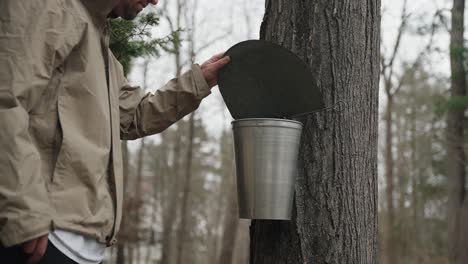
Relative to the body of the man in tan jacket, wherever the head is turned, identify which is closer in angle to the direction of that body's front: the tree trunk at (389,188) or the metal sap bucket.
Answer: the metal sap bucket

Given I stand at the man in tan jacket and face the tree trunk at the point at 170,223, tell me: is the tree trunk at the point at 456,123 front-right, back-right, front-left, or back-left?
front-right

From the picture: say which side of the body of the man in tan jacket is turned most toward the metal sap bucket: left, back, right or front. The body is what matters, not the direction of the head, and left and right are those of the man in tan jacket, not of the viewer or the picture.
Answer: front

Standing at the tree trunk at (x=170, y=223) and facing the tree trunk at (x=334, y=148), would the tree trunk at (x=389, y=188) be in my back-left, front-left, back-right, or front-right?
front-left

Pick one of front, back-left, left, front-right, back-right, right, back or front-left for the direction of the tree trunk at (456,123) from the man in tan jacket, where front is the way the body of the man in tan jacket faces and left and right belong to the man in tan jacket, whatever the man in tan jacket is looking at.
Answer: front-left

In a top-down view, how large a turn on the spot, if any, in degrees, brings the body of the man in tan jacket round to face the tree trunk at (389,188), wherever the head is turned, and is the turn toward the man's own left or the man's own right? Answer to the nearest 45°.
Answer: approximately 45° to the man's own left

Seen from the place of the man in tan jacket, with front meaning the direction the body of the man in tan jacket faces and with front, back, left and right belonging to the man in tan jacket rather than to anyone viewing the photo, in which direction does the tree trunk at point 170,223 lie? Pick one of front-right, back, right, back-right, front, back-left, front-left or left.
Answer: left

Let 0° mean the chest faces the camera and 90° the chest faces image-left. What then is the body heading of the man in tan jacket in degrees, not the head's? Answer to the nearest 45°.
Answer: approximately 270°

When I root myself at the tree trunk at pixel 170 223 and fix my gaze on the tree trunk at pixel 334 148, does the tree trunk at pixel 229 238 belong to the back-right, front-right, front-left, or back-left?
front-left

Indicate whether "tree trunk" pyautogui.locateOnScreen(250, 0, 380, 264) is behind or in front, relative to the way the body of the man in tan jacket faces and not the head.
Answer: in front

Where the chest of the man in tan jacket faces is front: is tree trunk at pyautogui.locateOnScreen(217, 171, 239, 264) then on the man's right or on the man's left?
on the man's left
